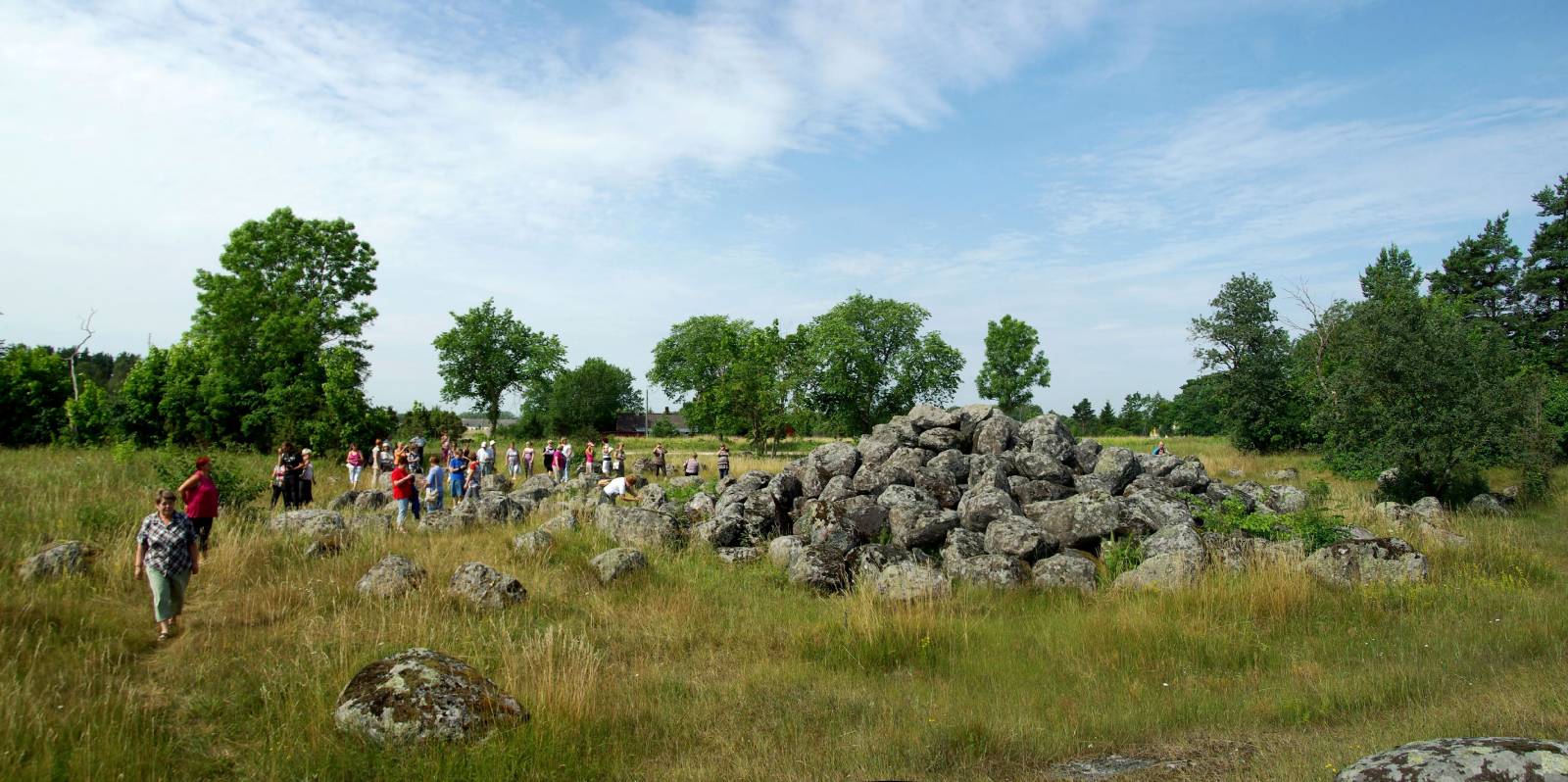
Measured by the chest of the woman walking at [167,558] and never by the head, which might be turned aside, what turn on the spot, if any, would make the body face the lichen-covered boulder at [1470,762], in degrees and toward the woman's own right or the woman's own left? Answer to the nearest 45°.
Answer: approximately 45° to the woman's own left

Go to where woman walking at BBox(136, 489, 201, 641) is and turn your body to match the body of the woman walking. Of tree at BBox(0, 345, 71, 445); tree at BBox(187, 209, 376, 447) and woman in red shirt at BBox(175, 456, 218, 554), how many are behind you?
3

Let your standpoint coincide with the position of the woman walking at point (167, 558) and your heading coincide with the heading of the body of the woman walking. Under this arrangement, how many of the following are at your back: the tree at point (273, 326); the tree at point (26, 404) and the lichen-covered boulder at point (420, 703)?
2

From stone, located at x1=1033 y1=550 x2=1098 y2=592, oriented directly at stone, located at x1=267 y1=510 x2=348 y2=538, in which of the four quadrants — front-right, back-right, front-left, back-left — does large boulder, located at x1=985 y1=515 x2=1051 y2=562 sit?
front-right

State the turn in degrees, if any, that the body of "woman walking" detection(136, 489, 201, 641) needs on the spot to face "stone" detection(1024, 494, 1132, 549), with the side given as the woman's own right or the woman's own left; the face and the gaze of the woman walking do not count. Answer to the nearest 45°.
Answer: approximately 90° to the woman's own left

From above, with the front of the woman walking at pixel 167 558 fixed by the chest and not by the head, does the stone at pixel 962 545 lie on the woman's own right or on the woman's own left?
on the woman's own left

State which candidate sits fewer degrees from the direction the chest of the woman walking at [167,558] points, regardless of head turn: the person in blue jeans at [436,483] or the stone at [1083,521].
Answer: the stone

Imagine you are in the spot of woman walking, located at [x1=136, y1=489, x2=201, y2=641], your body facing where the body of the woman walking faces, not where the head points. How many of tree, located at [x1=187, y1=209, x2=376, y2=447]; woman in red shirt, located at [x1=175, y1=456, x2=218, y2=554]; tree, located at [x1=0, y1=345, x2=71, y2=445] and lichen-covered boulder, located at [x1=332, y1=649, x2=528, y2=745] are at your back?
3

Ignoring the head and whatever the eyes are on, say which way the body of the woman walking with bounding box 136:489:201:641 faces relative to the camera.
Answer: toward the camera

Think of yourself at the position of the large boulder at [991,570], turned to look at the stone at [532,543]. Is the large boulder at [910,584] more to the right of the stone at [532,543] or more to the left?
left

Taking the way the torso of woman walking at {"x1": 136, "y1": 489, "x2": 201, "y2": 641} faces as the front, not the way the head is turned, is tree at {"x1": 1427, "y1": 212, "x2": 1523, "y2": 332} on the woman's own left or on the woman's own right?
on the woman's own left

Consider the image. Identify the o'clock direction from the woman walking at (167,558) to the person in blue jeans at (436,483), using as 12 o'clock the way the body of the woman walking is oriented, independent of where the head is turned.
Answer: The person in blue jeans is roughly at 7 o'clock from the woman walking.

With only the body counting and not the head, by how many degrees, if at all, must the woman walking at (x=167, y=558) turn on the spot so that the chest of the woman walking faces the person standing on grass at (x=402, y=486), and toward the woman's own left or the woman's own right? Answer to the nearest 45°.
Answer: approximately 135° to the woman's own left

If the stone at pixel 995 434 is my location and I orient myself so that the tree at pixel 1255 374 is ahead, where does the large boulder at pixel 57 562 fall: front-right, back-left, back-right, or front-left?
back-left

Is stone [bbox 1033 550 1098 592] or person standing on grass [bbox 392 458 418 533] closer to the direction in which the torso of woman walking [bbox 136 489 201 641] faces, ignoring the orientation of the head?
the stone
